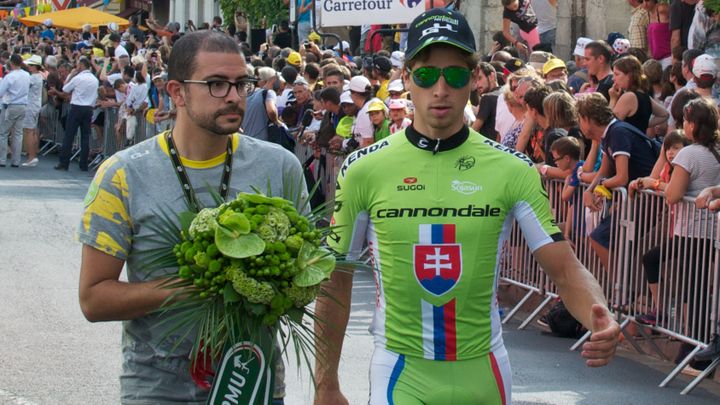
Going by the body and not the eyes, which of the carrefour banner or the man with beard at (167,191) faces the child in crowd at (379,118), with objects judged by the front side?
the carrefour banner

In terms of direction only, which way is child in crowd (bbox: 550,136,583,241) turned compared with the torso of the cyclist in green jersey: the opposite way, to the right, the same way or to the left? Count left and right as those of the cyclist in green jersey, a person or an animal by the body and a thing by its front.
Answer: to the right

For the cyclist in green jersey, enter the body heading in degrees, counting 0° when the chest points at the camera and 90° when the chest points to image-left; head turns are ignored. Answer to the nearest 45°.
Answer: approximately 0°

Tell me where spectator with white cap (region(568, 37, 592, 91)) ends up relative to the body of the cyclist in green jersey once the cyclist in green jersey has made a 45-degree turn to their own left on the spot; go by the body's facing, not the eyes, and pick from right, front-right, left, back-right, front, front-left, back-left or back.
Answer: back-left

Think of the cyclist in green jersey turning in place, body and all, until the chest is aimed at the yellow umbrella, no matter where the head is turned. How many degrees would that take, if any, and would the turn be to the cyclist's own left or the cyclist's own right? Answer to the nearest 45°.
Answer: approximately 180°

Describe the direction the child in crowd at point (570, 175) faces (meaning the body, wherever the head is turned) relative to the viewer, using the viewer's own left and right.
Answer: facing to the left of the viewer

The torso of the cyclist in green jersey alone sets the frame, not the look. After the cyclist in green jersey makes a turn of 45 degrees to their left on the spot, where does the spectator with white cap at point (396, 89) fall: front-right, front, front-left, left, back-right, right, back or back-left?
back-left

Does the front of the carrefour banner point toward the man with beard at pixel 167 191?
yes
